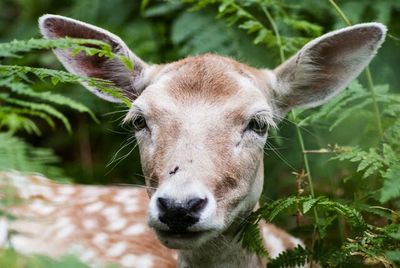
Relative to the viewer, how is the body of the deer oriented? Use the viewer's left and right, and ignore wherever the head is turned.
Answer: facing the viewer and to the right of the viewer
